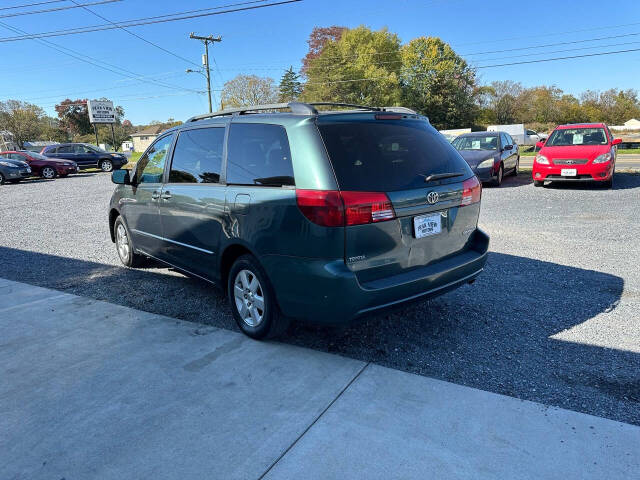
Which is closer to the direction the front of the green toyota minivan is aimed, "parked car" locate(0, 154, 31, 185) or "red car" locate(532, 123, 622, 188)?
the parked car

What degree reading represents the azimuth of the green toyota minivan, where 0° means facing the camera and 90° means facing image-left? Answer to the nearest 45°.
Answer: approximately 135°

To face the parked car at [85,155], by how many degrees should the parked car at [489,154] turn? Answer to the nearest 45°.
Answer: approximately 45° to its right

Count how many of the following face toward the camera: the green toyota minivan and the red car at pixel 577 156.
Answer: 1

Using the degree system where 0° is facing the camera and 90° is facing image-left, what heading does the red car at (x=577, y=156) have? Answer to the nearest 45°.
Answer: approximately 0°

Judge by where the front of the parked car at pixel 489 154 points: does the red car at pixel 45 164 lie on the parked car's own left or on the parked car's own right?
on the parked car's own right

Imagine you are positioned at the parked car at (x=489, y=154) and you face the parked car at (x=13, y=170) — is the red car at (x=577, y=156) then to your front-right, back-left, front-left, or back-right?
back-left
